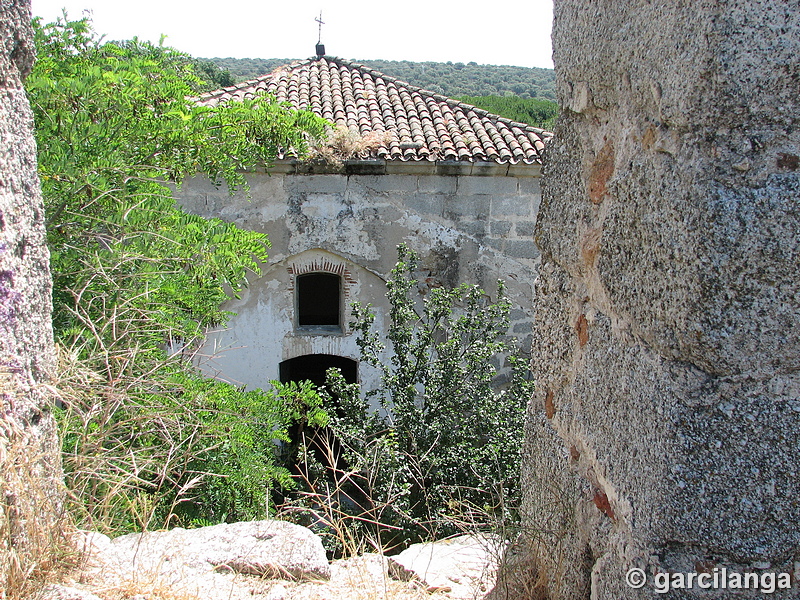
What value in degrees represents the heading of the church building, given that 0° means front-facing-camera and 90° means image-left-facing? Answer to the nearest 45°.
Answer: approximately 0°

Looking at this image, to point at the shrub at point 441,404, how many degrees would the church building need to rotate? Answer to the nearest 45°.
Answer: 0° — it already faces it

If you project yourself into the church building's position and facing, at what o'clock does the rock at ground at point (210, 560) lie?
The rock at ground is roughly at 12 o'clock from the church building.

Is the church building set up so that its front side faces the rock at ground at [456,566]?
yes

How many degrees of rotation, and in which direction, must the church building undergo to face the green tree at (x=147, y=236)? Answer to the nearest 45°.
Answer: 0° — it already faces it

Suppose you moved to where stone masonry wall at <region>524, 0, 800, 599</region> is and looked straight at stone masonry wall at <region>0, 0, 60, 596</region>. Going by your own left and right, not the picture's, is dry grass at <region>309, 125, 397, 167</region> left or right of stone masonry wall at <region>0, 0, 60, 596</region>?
right

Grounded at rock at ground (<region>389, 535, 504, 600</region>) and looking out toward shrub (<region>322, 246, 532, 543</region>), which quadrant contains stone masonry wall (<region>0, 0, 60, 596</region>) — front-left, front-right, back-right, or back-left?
back-left
